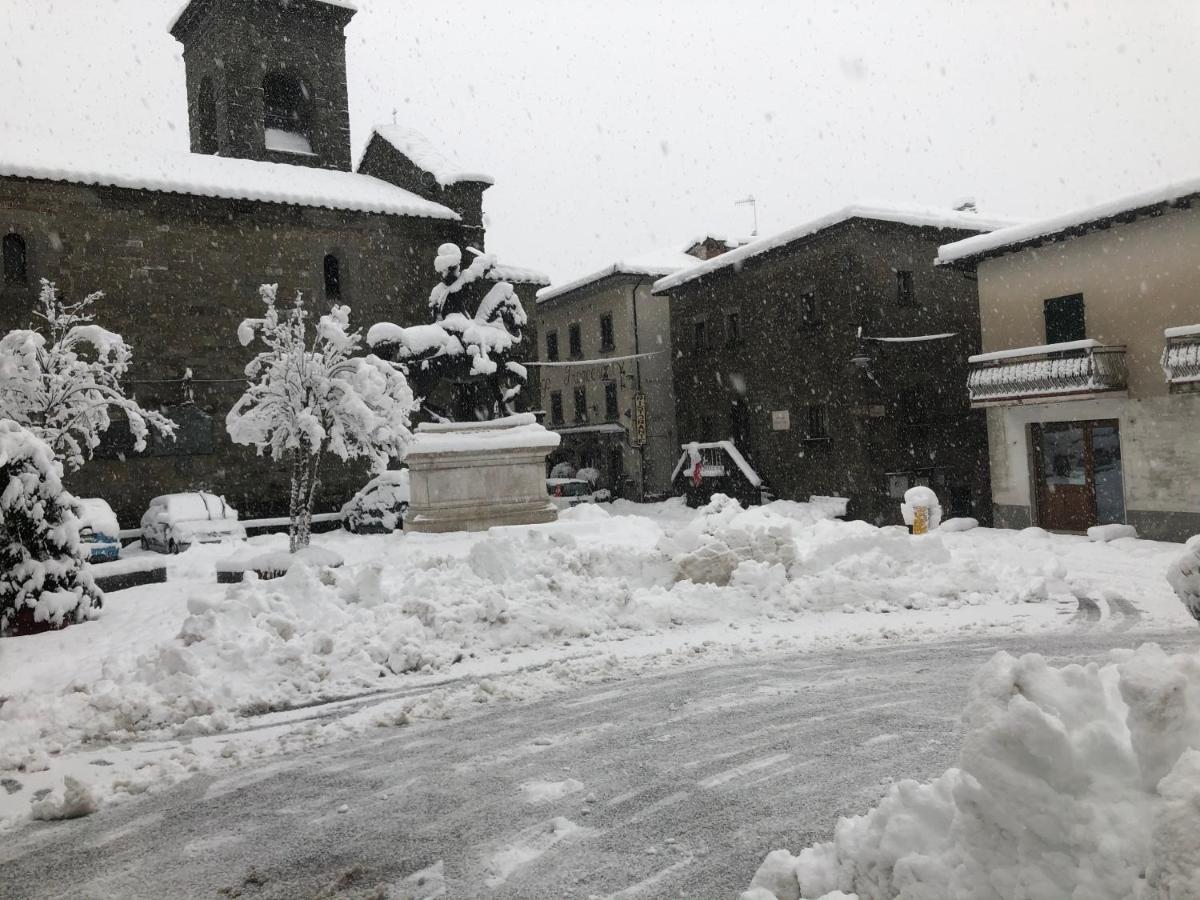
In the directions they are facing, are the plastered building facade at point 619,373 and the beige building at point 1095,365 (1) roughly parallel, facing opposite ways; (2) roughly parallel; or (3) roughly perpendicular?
roughly parallel

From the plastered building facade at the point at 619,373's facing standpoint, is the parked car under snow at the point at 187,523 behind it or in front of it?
in front

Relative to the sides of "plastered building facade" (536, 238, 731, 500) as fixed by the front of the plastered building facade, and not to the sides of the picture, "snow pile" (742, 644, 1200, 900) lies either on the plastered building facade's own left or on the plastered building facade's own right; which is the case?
on the plastered building facade's own left

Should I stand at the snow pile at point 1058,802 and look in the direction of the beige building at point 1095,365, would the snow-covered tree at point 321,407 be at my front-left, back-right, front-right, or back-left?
front-left

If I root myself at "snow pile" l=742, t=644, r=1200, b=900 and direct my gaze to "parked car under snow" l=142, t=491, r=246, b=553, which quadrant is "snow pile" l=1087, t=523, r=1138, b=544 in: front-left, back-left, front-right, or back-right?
front-right

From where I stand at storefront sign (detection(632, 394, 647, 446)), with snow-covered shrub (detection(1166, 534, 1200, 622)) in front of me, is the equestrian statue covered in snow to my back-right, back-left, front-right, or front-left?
front-right

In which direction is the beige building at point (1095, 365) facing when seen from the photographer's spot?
facing the viewer and to the left of the viewer

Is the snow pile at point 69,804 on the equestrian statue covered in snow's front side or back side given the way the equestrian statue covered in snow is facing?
on the front side

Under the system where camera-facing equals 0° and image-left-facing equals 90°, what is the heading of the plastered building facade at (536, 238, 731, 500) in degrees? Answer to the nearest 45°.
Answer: approximately 45°
